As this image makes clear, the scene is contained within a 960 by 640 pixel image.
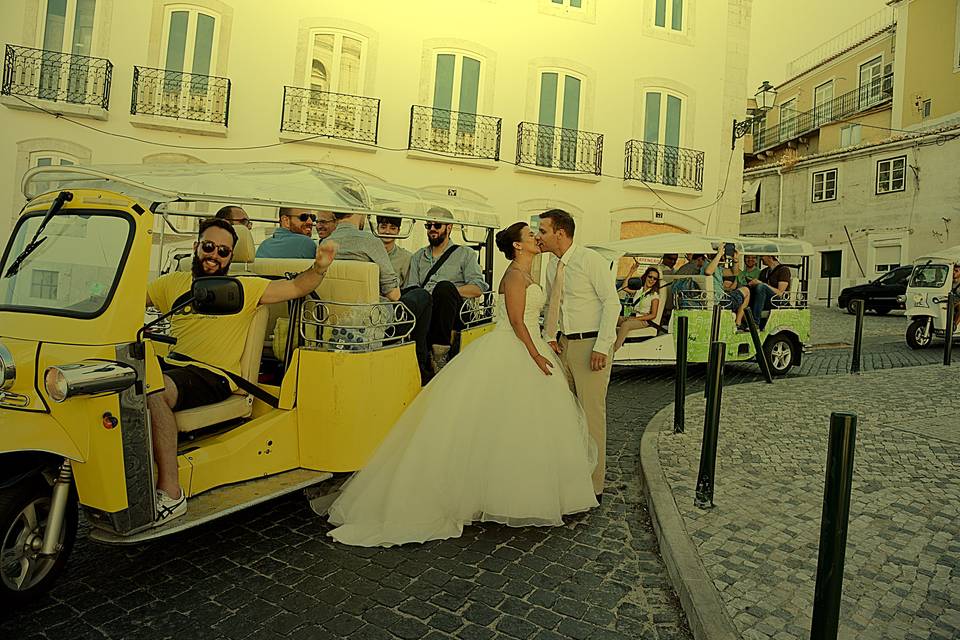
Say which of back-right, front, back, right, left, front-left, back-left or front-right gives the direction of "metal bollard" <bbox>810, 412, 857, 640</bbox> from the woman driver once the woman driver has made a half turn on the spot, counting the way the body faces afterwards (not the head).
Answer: back-right

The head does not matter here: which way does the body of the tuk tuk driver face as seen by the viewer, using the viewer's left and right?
facing the viewer and to the left of the viewer

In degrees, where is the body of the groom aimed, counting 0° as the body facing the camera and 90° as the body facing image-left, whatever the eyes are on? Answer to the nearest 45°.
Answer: approximately 45°

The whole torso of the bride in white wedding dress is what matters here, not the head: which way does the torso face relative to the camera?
to the viewer's right

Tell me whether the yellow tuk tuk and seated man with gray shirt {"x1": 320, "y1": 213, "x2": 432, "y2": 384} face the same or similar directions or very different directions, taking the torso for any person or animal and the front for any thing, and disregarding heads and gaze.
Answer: very different directions

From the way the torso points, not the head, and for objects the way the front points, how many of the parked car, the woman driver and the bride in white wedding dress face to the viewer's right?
1

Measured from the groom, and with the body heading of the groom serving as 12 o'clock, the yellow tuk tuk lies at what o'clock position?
The yellow tuk tuk is roughly at 12 o'clock from the groom.

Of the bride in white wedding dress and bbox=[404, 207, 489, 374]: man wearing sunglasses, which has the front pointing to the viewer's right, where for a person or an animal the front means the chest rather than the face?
the bride in white wedding dress

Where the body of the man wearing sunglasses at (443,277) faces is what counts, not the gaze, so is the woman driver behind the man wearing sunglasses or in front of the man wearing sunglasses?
behind

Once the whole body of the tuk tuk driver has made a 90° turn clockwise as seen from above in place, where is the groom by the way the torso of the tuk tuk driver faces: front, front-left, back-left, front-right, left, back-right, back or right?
back-right

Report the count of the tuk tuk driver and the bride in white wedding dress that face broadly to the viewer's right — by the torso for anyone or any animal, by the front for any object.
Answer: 1

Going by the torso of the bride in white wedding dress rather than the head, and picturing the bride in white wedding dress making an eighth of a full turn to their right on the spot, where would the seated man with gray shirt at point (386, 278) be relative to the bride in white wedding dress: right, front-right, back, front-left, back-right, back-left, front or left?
back
